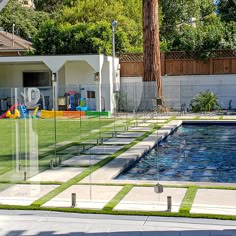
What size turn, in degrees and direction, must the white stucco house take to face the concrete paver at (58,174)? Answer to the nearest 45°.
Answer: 0° — it already faces it

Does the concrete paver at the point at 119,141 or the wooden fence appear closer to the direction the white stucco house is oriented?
the concrete paver

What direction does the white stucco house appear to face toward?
toward the camera

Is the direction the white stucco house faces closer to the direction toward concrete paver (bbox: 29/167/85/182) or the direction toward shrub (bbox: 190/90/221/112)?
the concrete paver

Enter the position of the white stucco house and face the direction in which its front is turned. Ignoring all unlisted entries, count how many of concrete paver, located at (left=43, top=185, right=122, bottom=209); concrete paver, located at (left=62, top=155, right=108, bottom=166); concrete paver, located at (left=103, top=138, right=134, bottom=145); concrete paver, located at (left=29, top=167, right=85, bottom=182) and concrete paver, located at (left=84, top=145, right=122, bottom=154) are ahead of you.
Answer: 5

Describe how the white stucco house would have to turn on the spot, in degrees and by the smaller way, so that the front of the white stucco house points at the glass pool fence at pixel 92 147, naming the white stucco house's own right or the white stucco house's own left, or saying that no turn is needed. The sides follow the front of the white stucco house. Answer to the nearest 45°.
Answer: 0° — it already faces it

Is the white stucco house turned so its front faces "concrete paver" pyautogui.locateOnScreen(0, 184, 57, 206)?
yes

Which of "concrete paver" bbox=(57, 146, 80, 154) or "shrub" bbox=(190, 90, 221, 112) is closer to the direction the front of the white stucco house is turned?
the concrete paver

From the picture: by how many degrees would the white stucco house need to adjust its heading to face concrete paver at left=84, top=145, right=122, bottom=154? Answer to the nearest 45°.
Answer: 0° — it already faces it

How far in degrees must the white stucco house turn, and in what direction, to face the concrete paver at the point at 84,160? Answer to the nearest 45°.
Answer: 0° — it already faces it

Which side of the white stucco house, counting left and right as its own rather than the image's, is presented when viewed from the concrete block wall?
left

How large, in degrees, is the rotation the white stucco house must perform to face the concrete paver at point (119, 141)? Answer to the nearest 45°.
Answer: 0° — it already faces it

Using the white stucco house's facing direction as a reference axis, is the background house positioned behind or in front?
behind

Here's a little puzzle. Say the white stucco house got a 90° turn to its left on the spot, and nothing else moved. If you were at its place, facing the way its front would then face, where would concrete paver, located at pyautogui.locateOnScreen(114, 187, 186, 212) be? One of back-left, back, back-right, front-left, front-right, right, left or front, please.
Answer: right

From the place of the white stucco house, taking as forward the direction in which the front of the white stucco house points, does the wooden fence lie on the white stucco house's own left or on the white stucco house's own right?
on the white stucco house's own left

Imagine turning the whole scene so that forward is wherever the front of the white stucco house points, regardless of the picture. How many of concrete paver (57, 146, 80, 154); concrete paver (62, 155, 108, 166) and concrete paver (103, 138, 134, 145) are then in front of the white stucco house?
3

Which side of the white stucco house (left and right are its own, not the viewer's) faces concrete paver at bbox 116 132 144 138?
front

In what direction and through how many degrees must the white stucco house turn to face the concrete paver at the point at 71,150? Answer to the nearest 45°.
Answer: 0° — it already faces it
